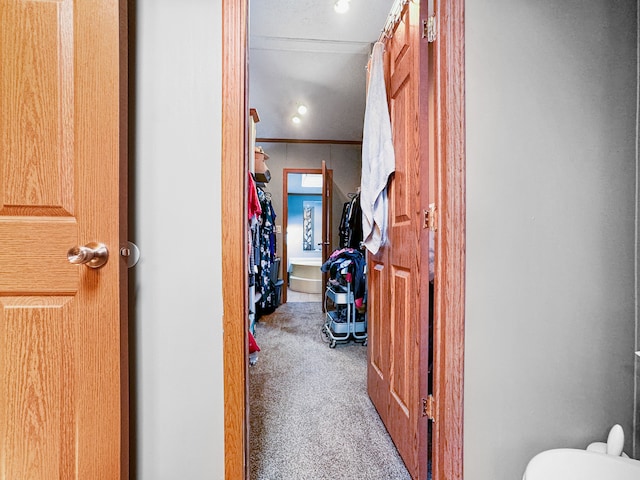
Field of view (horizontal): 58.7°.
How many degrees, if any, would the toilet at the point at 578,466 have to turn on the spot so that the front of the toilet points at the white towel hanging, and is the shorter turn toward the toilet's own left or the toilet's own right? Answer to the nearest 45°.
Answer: approximately 45° to the toilet's own right

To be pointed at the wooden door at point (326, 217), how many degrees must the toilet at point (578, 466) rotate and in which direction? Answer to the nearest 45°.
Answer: approximately 45° to its right

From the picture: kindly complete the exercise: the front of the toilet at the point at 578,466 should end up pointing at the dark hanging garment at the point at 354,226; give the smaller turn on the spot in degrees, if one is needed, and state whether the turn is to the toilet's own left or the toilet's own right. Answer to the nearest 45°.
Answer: approximately 45° to the toilet's own right

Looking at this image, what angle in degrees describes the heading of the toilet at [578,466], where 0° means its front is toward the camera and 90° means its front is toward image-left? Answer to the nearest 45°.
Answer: approximately 90°

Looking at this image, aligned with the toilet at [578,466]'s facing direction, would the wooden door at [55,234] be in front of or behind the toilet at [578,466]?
in front
